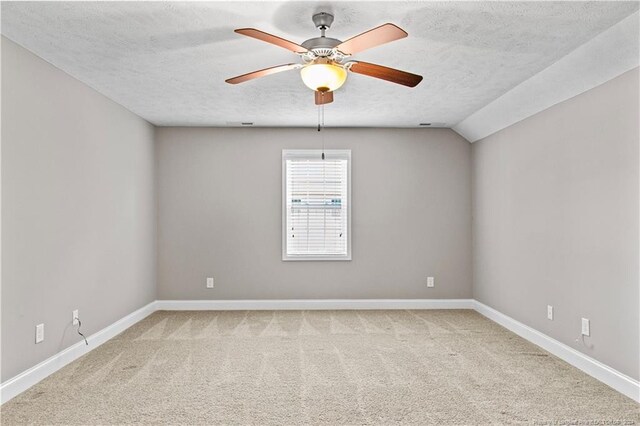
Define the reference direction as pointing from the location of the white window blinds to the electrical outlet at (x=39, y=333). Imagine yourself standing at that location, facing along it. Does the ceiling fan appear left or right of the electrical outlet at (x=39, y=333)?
left

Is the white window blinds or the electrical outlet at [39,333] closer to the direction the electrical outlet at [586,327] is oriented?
the electrical outlet

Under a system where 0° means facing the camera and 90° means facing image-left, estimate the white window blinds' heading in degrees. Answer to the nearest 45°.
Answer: approximately 0°

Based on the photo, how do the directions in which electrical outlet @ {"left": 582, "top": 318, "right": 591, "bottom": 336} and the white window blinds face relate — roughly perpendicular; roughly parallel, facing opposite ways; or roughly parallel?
roughly perpendicular

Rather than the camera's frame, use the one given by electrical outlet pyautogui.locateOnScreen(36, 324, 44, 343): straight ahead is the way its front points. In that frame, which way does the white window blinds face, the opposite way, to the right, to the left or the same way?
to the right

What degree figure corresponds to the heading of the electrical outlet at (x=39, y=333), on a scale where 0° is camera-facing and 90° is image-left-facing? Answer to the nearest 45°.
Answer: approximately 315°

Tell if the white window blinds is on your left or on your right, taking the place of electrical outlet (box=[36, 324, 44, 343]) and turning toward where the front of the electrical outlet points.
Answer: on your left

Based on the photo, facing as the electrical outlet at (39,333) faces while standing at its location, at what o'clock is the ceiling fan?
The ceiling fan is roughly at 12 o'clock from the electrical outlet.

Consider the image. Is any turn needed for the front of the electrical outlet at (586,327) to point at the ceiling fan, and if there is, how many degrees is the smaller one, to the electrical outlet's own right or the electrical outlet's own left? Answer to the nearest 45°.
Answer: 0° — it already faces it

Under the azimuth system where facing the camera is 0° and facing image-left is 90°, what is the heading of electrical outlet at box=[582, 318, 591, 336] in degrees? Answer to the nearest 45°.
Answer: approximately 45°

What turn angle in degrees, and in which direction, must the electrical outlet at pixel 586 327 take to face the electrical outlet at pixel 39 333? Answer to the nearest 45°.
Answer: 0° — it already faces it

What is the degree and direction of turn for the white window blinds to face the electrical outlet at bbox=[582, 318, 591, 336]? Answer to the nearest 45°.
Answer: approximately 45° to its left

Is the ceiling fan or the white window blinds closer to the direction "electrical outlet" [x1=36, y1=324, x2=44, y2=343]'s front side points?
the ceiling fan

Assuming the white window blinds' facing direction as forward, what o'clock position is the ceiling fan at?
The ceiling fan is roughly at 12 o'clock from the white window blinds.
